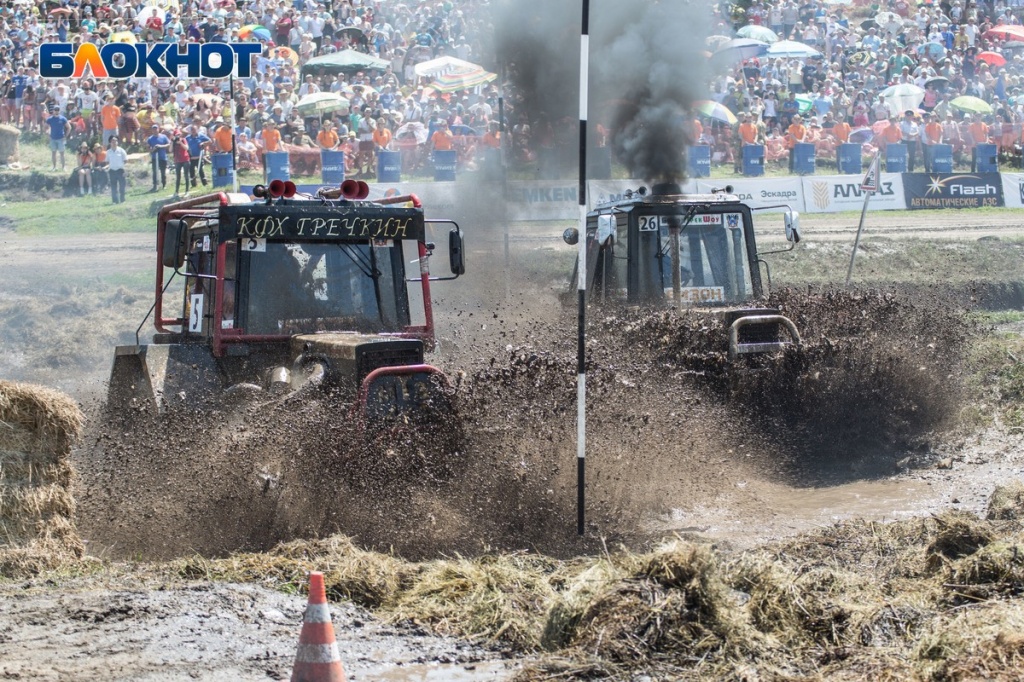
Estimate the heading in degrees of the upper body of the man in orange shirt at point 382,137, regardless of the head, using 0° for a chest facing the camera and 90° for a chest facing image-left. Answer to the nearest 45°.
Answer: approximately 0°

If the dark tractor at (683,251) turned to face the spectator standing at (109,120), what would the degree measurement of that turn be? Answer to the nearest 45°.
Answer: approximately 180°

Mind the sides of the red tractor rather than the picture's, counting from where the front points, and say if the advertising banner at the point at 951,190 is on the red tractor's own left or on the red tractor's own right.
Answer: on the red tractor's own left

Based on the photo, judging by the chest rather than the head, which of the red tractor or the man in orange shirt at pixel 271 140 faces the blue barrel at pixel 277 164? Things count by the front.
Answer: the man in orange shirt

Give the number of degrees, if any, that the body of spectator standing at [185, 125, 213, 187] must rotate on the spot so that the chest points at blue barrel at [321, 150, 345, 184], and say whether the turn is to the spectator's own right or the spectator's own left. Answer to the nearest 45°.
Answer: approximately 90° to the spectator's own left

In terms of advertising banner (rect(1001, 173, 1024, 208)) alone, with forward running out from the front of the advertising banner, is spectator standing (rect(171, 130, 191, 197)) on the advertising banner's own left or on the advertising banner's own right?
on the advertising banner's own right

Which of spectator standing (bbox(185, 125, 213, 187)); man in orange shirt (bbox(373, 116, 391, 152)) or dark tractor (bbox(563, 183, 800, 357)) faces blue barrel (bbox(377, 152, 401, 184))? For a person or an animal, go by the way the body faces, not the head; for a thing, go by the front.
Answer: the man in orange shirt

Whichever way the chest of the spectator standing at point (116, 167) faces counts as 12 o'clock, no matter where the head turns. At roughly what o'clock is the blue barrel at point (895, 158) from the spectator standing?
The blue barrel is roughly at 9 o'clock from the spectator standing.

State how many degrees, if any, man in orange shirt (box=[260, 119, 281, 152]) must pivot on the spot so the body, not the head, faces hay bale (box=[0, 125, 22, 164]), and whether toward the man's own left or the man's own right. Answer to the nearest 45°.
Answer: approximately 90° to the man's own right

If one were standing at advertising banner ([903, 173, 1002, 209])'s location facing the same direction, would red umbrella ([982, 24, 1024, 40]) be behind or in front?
behind

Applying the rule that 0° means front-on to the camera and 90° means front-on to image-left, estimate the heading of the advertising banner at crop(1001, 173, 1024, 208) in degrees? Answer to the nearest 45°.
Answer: approximately 0°
